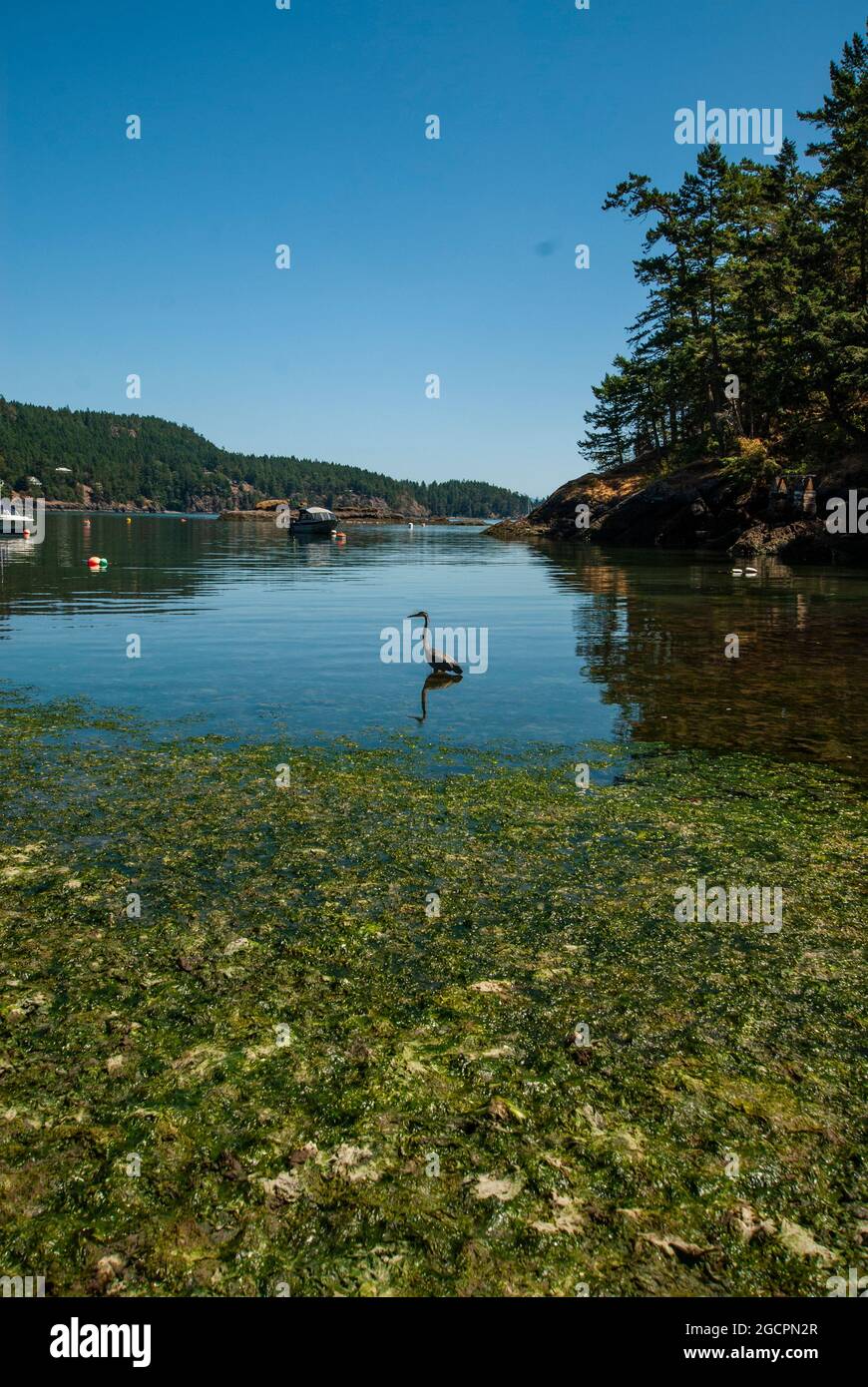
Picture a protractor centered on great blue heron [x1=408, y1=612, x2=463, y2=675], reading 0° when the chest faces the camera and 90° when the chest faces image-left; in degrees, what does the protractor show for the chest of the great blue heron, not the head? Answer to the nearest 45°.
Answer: approximately 90°
